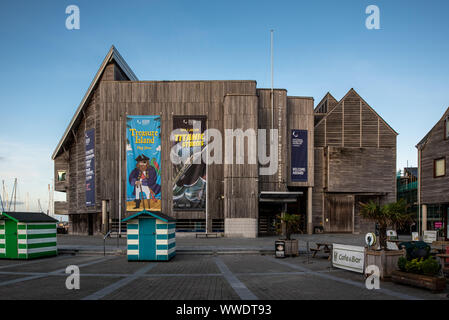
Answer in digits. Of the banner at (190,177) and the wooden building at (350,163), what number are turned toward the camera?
2

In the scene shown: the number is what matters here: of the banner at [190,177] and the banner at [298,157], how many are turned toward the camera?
2

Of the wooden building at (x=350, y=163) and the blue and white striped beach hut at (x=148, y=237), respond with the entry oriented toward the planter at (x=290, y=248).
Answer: the wooden building

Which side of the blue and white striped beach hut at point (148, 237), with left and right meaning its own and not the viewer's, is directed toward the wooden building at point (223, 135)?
back

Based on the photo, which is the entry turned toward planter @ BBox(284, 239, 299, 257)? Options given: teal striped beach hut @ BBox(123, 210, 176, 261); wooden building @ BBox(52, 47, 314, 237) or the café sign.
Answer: the wooden building

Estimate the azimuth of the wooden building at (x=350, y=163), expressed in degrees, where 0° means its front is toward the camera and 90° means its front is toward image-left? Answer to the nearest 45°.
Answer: approximately 0°

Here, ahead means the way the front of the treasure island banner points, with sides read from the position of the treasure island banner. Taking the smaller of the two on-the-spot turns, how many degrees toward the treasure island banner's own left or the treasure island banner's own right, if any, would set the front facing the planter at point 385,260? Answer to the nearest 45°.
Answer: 0° — it already faces it
